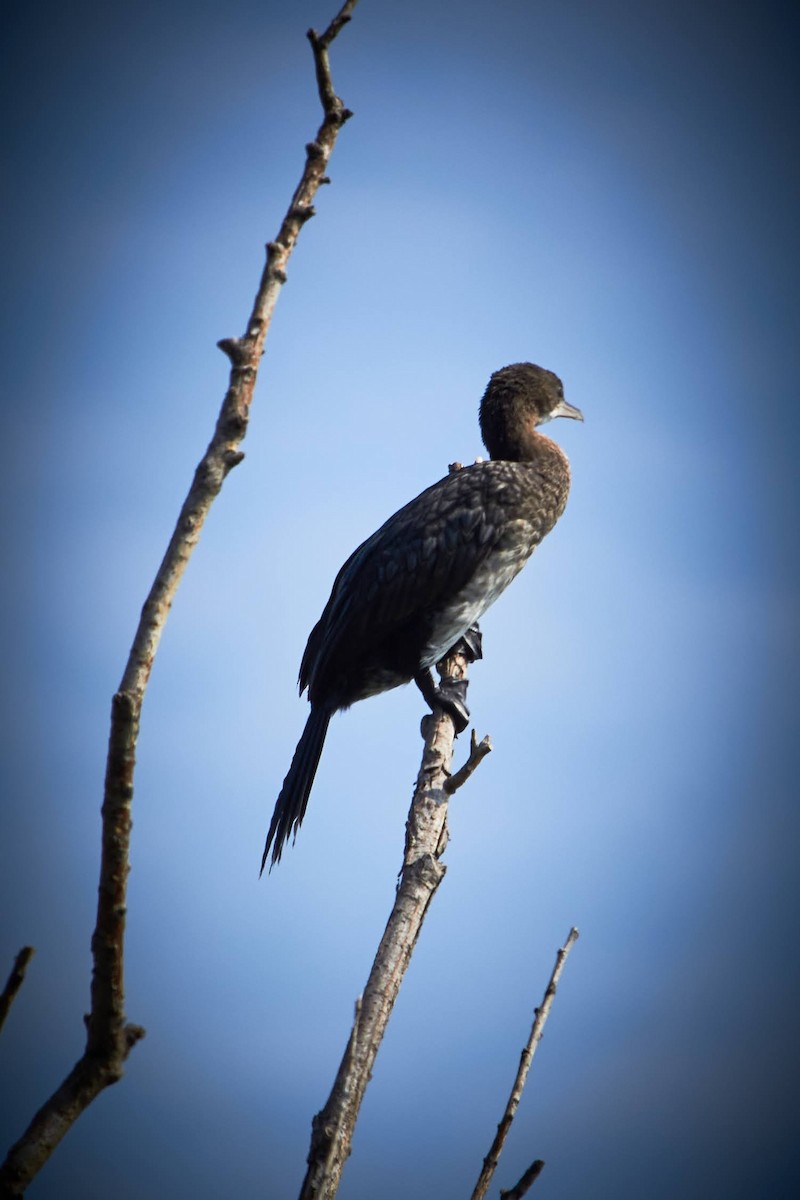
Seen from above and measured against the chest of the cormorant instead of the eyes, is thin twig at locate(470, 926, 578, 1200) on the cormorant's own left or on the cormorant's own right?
on the cormorant's own right

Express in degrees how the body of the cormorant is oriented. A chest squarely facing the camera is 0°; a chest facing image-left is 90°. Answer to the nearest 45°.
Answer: approximately 270°
